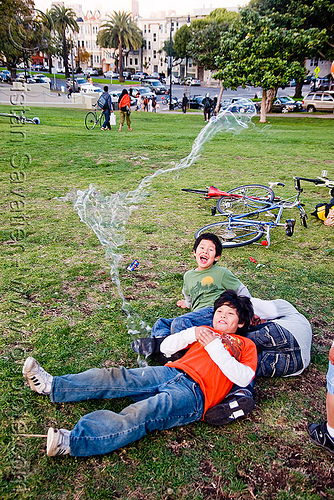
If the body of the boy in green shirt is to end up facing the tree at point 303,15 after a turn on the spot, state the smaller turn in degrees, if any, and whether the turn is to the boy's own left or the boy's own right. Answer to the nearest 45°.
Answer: approximately 135° to the boy's own right

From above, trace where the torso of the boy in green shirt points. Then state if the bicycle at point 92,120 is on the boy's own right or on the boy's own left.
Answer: on the boy's own right

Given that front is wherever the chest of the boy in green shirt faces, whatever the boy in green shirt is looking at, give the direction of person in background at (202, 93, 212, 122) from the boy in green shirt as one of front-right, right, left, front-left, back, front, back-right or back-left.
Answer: back-right

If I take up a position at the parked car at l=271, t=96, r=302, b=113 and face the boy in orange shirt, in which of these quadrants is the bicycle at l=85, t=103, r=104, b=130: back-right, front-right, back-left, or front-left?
front-right

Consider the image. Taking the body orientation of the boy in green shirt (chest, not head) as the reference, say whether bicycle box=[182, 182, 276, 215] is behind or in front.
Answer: behind
